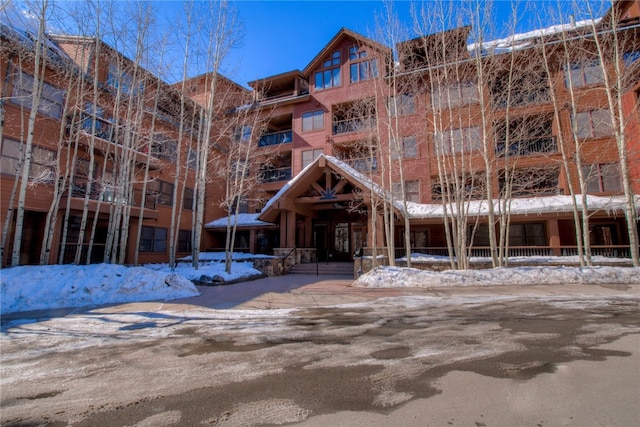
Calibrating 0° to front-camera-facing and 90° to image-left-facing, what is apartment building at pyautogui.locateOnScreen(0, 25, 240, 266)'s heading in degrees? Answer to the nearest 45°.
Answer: approximately 315°

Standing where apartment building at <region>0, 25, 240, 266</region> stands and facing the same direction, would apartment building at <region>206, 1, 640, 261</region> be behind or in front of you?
in front
